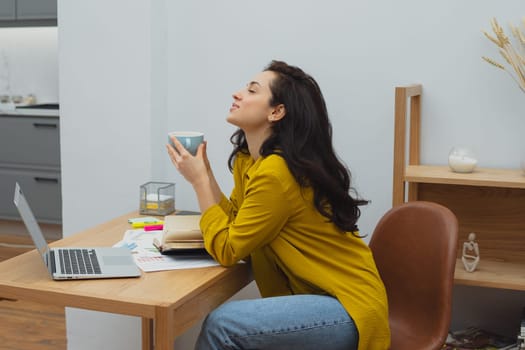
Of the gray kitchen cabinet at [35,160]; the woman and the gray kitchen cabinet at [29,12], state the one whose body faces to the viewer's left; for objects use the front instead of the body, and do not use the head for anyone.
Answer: the woman

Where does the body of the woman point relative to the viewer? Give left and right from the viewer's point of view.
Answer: facing to the left of the viewer

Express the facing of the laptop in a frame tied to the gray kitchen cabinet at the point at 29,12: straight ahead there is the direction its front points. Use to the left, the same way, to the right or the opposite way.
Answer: to the left

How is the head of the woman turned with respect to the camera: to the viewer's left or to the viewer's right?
to the viewer's left

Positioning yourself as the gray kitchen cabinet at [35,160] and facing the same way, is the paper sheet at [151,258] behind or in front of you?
in front

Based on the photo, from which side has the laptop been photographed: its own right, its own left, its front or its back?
right

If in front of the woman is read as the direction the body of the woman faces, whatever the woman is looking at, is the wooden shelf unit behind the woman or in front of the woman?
behind

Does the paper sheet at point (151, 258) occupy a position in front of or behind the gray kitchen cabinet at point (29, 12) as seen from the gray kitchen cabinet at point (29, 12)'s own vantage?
in front
